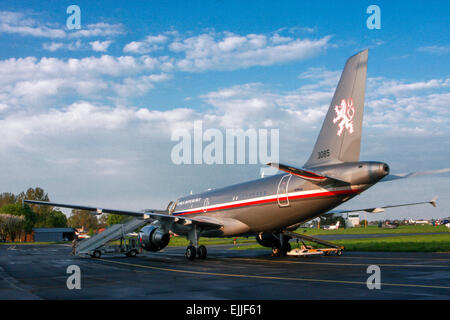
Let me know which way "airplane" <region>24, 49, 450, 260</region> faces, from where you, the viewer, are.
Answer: facing away from the viewer and to the left of the viewer

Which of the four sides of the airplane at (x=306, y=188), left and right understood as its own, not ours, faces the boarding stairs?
front
